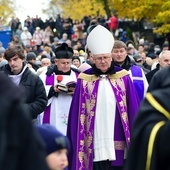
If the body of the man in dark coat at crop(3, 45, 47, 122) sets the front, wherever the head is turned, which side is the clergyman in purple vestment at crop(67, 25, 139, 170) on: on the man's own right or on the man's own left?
on the man's own left

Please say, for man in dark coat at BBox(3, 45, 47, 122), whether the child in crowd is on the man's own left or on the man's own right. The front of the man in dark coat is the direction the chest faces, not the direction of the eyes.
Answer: on the man's own left

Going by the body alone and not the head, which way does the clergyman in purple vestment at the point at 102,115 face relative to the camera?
toward the camera

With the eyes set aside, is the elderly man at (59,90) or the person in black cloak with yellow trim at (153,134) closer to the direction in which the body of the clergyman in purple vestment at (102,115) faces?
the person in black cloak with yellow trim

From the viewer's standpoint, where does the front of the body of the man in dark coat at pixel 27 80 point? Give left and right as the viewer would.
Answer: facing the viewer and to the left of the viewer

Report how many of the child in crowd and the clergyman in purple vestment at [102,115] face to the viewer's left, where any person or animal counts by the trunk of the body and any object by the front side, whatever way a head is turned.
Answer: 0

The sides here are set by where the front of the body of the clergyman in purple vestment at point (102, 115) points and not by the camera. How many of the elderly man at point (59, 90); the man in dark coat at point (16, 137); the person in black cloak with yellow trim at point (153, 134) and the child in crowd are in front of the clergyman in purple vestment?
3
